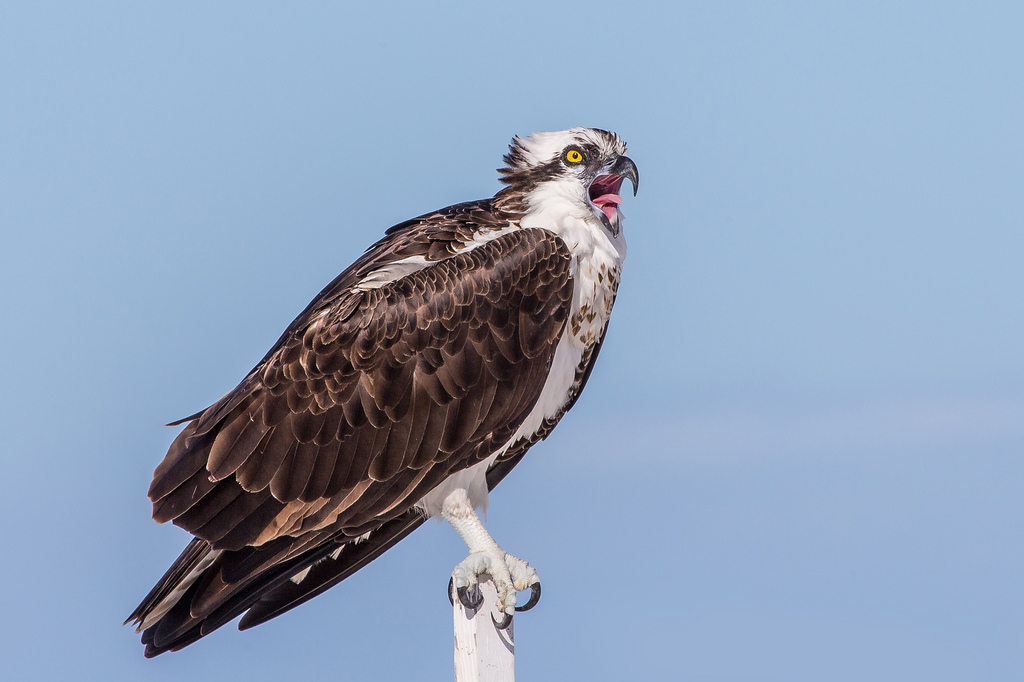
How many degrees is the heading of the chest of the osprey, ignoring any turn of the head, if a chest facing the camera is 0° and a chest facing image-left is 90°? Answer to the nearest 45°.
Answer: approximately 270°
